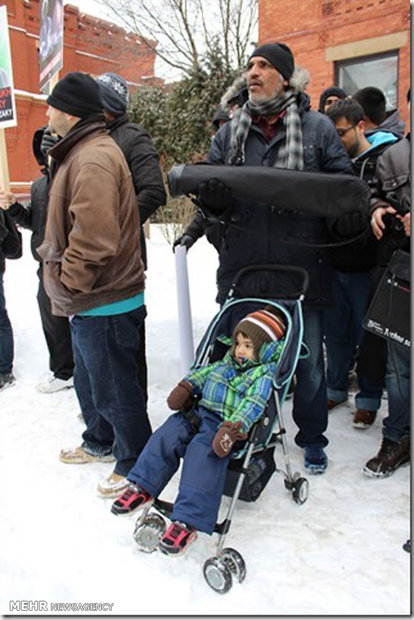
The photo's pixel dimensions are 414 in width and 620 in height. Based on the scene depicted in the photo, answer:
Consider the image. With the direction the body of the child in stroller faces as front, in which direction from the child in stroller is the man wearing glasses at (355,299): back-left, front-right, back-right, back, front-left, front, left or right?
back

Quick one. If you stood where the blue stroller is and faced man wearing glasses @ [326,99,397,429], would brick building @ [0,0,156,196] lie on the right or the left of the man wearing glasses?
left

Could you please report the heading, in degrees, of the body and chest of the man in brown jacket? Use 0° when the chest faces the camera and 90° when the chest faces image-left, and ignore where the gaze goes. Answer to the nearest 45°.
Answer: approximately 90°

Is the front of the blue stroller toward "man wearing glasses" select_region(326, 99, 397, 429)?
no

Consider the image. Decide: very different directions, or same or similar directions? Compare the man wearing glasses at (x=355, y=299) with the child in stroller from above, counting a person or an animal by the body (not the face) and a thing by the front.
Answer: same or similar directions

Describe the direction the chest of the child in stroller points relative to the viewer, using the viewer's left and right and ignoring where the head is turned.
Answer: facing the viewer and to the left of the viewer

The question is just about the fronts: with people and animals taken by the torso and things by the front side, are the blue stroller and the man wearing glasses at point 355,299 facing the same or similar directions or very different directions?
same or similar directions

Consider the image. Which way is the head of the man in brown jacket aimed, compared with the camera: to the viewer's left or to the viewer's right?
to the viewer's left
